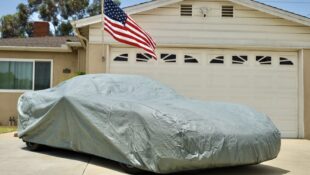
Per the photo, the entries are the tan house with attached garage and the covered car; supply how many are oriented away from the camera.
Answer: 0

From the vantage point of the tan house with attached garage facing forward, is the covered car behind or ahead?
ahead

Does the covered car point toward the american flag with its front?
no

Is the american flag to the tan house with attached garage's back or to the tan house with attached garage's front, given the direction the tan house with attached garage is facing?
to the front

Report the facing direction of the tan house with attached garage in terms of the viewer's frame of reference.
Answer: facing the viewer
